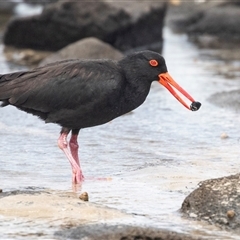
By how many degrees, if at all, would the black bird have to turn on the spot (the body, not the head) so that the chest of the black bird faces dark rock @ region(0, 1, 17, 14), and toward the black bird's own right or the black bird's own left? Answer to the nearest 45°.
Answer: approximately 90° to the black bird's own left

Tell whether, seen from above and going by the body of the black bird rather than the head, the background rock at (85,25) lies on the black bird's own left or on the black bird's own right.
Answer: on the black bird's own left

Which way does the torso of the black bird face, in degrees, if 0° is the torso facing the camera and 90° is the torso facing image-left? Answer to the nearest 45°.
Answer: approximately 270°

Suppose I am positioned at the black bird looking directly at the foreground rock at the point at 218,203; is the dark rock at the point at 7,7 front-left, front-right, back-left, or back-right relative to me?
back-left

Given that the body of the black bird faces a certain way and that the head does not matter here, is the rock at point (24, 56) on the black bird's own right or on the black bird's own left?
on the black bird's own left

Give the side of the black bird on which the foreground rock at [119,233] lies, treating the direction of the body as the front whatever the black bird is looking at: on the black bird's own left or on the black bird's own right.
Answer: on the black bird's own right

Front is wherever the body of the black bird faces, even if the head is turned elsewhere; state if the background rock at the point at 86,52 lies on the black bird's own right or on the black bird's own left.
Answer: on the black bird's own left
